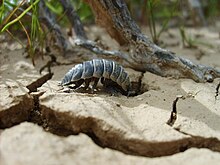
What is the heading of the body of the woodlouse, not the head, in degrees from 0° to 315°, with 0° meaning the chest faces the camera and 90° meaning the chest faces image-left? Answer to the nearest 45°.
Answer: approximately 90°
